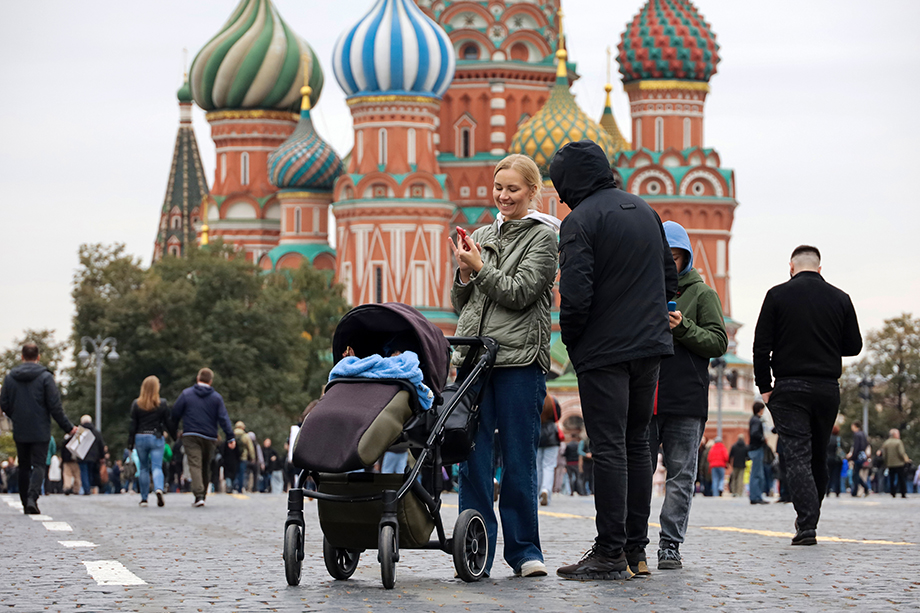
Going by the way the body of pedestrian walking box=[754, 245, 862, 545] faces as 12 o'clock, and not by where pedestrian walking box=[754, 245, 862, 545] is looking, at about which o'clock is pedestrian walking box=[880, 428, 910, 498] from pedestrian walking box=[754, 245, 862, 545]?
pedestrian walking box=[880, 428, 910, 498] is roughly at 12 o'clock from pedestrian walking box=[754, 245, 862, 545].

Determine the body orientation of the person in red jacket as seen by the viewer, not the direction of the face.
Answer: away from the camera

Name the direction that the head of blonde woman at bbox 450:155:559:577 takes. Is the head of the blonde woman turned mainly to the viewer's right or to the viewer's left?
to the viewer's left

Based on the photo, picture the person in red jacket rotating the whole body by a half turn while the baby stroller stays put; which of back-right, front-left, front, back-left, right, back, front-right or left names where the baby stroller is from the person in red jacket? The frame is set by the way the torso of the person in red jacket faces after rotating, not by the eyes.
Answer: front

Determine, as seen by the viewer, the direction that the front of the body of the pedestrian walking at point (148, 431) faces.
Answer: away from the camera

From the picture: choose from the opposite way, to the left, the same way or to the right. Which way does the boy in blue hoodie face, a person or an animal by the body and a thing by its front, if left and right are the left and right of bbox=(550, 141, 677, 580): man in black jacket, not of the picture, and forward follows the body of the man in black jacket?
to the left

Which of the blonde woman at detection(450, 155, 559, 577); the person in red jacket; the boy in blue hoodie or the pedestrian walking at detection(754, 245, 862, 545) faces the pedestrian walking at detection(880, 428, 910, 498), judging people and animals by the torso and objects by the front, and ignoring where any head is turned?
the pedestrian walking at detection(754, 245, 862, 545)

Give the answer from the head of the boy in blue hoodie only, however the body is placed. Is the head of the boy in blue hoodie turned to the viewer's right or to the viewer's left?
to the viewer's left

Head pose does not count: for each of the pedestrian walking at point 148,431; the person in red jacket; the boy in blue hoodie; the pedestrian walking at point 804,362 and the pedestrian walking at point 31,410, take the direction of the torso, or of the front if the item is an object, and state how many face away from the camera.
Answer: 4

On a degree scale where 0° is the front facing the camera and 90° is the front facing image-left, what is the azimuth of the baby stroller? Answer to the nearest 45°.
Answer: approximately 45°

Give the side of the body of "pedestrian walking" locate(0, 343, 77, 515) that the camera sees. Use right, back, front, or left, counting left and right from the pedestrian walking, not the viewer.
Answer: back

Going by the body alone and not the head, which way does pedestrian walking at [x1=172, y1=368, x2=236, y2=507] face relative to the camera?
away from the camera

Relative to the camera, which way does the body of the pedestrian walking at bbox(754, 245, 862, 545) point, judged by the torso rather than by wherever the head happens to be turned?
away from the camera
